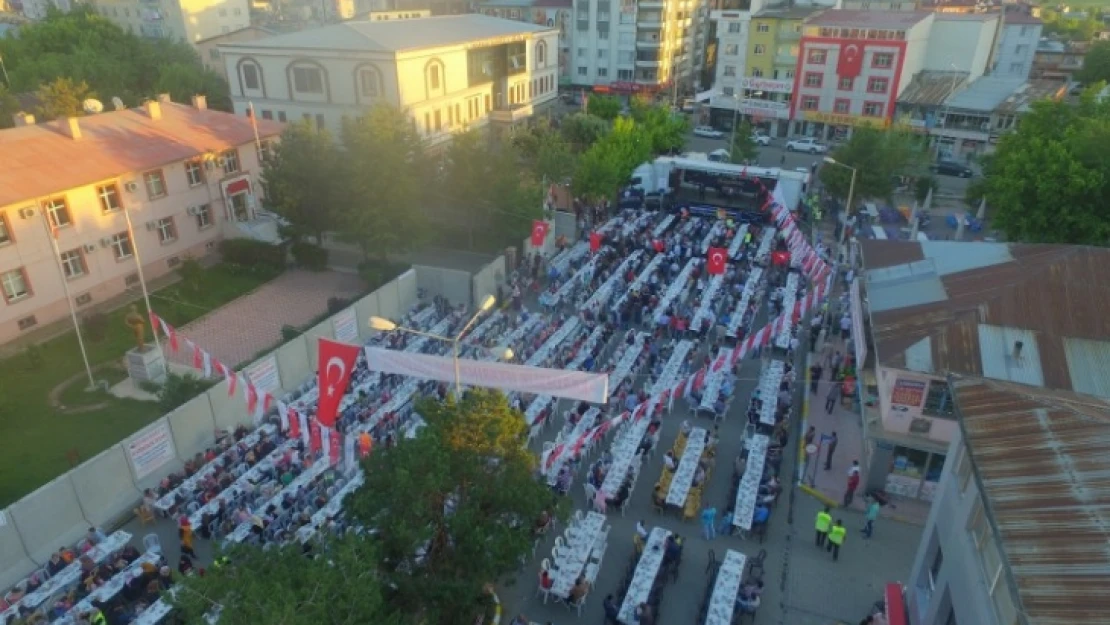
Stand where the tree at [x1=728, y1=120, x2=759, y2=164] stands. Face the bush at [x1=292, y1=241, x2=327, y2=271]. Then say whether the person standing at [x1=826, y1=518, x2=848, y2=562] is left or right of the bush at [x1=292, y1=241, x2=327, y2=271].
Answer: left

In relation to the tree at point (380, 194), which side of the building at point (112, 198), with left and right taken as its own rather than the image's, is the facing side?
front

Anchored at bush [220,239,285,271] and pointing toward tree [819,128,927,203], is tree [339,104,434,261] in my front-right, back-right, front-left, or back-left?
front-right

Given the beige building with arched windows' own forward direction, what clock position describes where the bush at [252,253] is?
The bush is roughly at 2 o'clock from the beige building with arched windows.

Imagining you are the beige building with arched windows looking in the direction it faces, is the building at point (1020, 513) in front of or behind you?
in front

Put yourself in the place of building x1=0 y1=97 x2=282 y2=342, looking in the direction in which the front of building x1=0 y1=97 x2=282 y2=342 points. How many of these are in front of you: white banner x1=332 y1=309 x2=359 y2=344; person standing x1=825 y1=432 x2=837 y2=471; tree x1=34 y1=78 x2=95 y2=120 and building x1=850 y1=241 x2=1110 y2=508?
3

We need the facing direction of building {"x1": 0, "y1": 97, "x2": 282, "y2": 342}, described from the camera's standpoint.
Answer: facing the viewer and to the right of the viewer

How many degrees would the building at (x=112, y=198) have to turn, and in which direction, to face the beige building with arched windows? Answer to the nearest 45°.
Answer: approximately 90° to its left

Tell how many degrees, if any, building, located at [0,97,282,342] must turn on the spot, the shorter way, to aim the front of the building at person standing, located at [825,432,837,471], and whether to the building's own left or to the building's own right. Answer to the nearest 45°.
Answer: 0° — it already faces them

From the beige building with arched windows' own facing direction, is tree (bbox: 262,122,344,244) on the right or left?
on its right

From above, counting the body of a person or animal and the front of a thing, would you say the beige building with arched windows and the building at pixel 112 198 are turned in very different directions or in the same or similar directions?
same or similar directions

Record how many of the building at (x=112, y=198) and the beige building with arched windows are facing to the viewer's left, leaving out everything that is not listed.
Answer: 0

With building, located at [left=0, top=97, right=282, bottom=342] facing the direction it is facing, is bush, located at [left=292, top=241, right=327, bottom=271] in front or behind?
in front

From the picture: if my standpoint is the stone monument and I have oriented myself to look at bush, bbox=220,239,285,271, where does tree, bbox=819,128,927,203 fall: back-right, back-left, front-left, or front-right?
front-right

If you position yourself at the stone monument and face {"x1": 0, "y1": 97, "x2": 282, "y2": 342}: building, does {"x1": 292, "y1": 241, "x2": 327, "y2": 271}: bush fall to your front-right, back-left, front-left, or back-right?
front-right
